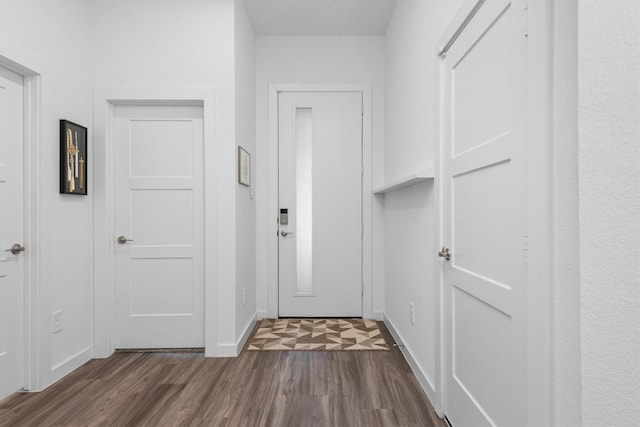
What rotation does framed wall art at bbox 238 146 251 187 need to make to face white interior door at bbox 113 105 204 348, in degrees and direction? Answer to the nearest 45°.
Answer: approximately 180°

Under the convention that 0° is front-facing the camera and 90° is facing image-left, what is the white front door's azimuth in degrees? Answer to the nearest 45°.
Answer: approximately 0°

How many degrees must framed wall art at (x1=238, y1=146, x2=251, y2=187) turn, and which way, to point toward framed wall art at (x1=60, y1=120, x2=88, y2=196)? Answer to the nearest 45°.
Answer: approximately 180°

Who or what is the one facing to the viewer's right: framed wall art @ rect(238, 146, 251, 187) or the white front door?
the framed wall art

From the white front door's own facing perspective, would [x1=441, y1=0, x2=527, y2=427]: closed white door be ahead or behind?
ahead

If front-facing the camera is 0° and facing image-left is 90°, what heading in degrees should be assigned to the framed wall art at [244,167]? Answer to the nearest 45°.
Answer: approximately 270°

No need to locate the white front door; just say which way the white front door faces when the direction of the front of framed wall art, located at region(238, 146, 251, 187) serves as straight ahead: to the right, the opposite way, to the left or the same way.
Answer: to the right

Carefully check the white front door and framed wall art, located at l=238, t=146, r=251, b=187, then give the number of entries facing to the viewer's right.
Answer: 1

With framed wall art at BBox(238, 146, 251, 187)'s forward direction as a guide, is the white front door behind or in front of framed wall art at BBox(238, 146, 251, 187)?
in front

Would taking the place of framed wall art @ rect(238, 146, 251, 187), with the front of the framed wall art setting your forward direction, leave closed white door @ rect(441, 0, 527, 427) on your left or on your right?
on your right
